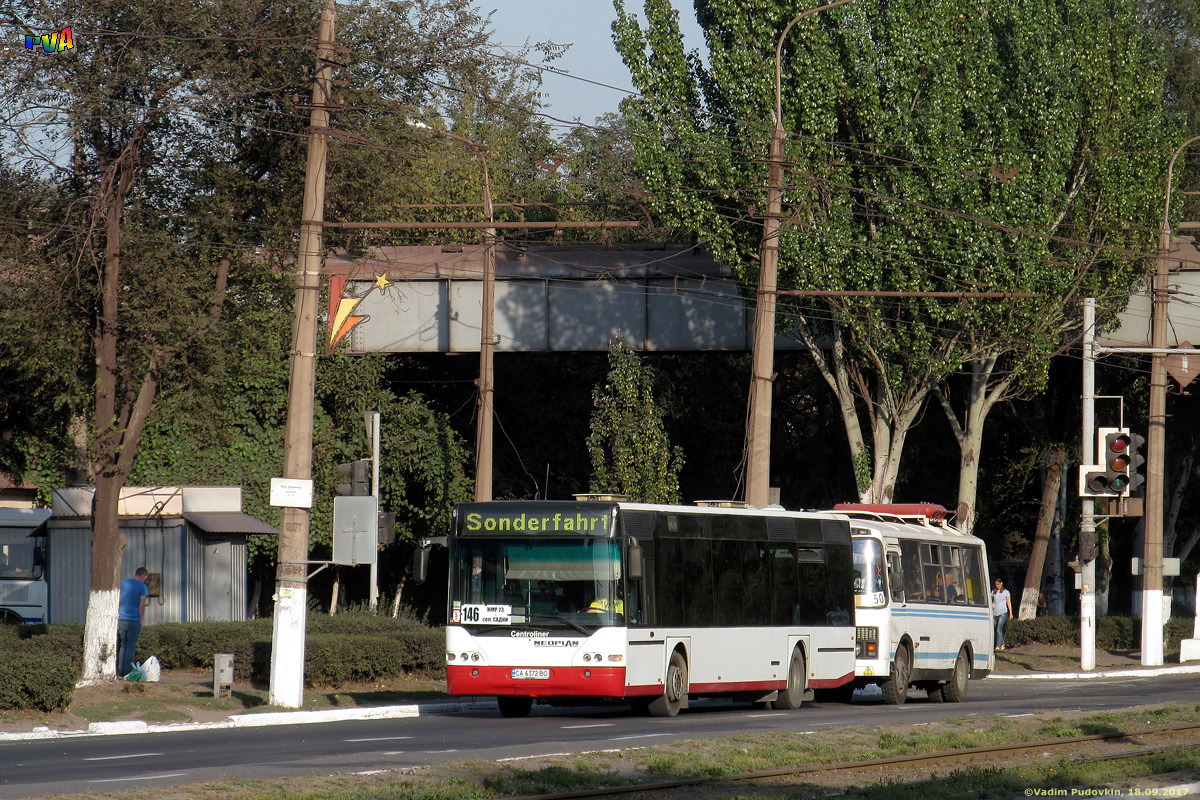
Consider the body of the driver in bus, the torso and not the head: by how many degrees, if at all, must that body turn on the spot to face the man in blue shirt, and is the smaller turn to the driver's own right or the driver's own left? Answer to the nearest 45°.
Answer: approximately 90° to the driver's own right

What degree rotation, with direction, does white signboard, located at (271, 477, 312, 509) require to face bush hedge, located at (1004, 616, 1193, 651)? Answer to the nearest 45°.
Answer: approximately 135° to its left

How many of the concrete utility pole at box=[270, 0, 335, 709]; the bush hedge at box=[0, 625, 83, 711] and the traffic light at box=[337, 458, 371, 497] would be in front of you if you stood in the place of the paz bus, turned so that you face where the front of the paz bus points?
3

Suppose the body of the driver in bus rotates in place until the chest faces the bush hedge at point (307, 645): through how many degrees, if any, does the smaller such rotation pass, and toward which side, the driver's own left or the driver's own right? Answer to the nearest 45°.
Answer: approximately 90° to the driver's own right

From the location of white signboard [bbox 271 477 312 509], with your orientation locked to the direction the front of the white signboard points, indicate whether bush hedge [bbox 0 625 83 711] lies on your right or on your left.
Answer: on your right

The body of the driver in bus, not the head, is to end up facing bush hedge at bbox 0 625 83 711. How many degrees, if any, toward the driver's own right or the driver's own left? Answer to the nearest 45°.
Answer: approximately 45° to the driver's own right

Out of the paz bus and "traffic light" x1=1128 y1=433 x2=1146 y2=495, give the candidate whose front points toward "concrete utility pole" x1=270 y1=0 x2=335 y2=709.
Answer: the paz bus

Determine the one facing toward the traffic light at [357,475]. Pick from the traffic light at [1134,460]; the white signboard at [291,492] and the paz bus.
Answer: the paz bus

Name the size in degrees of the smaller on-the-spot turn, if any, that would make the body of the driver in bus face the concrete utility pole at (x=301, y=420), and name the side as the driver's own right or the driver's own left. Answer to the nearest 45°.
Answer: approximately 45° to the driver's own right

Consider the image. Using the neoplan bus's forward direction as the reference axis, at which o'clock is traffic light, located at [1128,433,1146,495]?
The traffic light is roughly at 6 o'clock from the neoplan bus.
